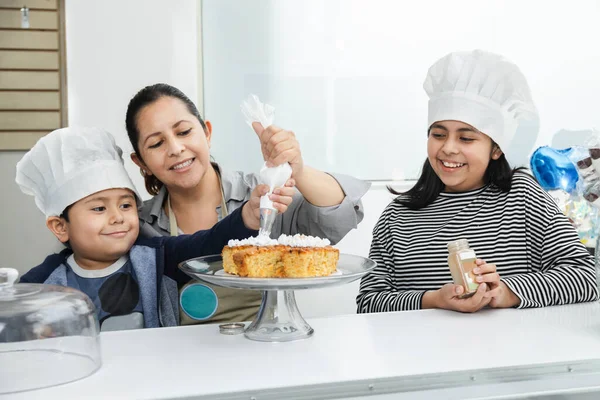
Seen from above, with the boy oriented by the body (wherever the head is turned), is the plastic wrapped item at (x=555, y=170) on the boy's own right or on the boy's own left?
on the boy's own left

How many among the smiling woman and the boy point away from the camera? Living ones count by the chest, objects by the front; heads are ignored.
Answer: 0

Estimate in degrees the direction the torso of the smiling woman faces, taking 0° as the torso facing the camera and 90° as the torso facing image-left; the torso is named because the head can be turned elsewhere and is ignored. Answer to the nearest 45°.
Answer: approximately 0°

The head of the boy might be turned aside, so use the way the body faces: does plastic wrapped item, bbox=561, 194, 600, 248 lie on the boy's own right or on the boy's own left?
on the boy's own left

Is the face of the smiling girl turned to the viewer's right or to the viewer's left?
to the viewer's left

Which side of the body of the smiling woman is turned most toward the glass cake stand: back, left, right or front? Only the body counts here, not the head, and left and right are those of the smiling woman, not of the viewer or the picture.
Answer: front

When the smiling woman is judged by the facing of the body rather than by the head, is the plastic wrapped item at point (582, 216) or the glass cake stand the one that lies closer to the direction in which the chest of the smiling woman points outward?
the glass cake stand

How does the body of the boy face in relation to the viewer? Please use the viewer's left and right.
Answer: facing the viewer and to the right of the viewer

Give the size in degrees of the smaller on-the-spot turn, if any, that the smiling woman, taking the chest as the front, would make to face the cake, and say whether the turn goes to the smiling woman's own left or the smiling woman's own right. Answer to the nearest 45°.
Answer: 0° — they already face it

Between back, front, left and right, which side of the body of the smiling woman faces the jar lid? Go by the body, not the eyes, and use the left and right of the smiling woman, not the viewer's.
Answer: front

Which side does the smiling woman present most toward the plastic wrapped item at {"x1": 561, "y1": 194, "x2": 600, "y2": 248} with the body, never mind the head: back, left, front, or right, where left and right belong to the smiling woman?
left

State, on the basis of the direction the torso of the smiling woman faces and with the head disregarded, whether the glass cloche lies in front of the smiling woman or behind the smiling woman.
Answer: in front
